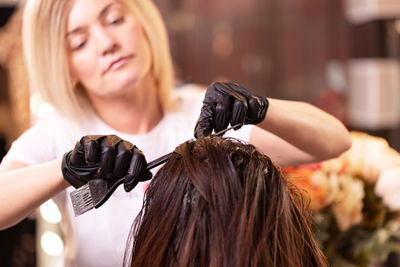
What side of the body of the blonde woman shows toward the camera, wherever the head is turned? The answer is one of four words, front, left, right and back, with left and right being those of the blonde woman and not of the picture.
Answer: front

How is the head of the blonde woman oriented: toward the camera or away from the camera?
toward the camera
